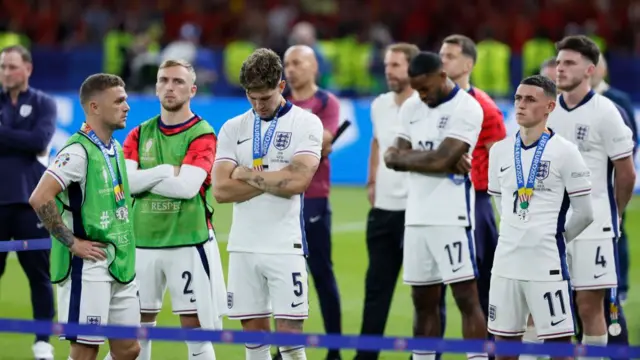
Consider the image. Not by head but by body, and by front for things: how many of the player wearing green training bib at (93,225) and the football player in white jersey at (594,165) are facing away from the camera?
0

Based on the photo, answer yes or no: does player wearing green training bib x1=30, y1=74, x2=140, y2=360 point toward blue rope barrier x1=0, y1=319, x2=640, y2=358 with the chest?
yes

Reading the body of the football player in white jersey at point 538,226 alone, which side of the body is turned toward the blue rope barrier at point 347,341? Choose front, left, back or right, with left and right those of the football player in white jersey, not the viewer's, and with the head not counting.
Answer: front

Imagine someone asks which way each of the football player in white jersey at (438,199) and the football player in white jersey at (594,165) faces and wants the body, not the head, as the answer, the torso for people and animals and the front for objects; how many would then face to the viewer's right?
0

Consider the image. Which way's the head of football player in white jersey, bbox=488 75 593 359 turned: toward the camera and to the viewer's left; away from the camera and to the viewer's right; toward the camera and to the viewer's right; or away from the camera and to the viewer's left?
toward the camera and to the viewer's left

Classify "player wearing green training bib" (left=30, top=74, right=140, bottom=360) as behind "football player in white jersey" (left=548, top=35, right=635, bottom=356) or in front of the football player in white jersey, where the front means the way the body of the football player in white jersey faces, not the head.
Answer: in front

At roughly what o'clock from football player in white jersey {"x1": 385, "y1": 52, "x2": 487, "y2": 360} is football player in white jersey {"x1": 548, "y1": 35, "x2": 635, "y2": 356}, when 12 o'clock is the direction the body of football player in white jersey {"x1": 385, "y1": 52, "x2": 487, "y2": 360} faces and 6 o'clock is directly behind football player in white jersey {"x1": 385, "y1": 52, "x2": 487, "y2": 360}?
football player in white jersey {"x1": 548, "y1": 35, "x2": 635, "y2": 356} is roughly at 7 o'clock from football player in white jersey {"x1": 385, "y1": 52, "x2": 487, "y2": 360}.

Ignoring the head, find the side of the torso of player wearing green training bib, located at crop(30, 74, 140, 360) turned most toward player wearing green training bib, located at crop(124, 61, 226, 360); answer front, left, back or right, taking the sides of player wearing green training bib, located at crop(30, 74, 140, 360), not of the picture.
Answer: left

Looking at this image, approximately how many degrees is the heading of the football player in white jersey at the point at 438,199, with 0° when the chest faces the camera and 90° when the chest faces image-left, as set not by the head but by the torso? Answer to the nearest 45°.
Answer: approximately 45°

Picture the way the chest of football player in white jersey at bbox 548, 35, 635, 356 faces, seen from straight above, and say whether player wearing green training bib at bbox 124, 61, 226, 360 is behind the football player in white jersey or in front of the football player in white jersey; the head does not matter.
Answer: in front

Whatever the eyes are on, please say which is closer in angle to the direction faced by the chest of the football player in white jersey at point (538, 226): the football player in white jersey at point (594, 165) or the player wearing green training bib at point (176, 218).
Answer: the player wearing green training bib

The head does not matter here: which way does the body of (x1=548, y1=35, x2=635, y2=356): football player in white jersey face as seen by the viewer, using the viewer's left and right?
facing the viewer and to the left of the viewer

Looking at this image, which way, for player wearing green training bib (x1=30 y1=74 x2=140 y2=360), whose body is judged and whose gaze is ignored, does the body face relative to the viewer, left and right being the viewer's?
facing the viewer and to the right of the viewer
